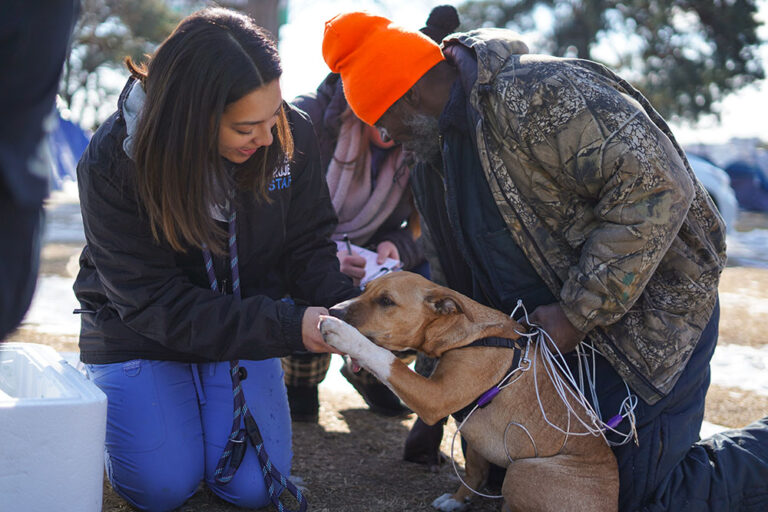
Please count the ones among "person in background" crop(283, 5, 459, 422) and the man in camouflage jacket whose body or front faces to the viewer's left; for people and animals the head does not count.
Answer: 1

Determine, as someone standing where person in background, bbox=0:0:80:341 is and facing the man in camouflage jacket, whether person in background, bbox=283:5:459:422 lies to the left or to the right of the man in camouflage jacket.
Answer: left

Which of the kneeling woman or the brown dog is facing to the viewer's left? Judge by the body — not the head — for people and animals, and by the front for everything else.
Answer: the brown dog

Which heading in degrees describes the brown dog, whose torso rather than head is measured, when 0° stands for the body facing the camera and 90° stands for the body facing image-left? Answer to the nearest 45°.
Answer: approximately 90°

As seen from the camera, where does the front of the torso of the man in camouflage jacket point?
to the viewer's left

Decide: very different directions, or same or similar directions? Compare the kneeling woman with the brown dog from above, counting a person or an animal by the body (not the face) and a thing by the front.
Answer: very different directions

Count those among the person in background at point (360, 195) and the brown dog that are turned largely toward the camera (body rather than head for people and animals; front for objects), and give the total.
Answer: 1

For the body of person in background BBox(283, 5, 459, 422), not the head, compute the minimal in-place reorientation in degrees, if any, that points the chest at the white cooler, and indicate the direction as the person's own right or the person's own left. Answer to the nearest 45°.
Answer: approximately 45° to the person's own right

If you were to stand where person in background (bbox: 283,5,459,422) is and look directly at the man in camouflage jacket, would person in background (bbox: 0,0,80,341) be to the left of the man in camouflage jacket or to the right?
right

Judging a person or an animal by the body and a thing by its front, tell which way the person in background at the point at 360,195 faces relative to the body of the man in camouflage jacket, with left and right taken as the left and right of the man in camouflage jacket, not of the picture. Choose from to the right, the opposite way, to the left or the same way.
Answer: to the left

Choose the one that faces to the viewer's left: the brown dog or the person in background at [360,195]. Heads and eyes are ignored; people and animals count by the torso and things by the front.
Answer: the brown dog
